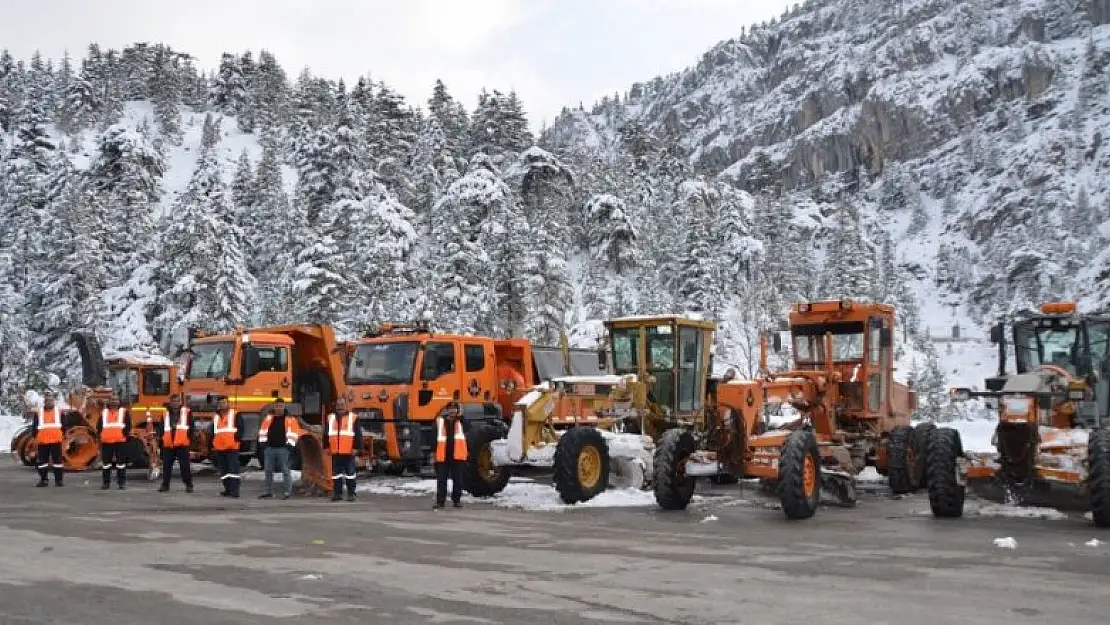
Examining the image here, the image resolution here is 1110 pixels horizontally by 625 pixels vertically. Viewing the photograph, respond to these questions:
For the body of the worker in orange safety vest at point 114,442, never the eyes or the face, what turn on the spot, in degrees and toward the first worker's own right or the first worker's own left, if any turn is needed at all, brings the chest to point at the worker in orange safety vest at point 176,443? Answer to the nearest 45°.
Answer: approximately 45° to the first worker's own left

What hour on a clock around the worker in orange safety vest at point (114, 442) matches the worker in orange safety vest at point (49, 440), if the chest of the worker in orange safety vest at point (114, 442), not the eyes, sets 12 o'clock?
the worker in orange safety vest at point (49, 440) is roughly at 4 o'clock from the worker in orange safety vest at point (114, 442).

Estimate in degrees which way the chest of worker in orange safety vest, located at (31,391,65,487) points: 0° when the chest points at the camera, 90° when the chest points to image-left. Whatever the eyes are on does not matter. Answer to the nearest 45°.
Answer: approximately 0°

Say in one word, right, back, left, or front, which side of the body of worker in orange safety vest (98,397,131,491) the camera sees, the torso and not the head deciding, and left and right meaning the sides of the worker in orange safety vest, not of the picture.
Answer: front

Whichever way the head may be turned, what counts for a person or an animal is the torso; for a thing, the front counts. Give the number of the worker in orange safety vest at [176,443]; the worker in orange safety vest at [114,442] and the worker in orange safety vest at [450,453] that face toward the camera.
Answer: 3

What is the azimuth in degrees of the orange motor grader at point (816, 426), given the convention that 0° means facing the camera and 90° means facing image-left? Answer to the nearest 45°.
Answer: approximately 45°

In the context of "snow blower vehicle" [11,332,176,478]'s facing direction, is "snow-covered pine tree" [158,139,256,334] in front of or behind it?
behind

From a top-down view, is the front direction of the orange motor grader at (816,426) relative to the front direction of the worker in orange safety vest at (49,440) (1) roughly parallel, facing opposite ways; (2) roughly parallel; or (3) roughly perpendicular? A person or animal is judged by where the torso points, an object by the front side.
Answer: roughly perpendicular

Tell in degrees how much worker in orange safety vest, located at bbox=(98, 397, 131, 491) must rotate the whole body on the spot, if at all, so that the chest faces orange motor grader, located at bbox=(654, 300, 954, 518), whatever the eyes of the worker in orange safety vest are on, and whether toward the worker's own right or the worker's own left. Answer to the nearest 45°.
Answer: approximately 45° to the worker's own left

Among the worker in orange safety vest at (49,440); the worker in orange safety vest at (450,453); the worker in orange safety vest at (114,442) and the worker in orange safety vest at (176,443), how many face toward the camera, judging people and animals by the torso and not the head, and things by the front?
4

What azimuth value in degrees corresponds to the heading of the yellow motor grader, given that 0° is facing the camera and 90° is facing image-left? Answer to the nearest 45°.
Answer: approximately 45°

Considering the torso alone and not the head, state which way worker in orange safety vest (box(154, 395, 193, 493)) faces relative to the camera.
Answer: toward the camera

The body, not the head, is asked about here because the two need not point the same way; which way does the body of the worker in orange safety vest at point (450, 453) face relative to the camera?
toward the camera

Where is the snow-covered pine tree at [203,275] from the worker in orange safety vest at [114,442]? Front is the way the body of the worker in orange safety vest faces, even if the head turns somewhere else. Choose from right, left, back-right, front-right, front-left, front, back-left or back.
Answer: back

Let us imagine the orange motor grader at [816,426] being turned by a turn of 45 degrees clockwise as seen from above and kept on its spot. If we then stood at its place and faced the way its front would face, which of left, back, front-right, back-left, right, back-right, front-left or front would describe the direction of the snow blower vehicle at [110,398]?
front

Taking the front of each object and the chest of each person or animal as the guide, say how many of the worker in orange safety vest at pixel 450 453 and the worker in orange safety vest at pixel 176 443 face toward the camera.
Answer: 2

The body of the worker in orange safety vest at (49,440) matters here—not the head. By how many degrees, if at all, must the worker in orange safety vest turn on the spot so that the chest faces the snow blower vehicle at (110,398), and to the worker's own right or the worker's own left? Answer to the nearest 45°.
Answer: approximately 180°
